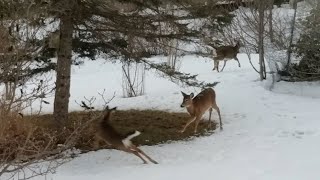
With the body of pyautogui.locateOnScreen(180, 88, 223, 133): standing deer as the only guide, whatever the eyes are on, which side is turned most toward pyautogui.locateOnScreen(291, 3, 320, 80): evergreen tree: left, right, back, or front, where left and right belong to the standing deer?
back

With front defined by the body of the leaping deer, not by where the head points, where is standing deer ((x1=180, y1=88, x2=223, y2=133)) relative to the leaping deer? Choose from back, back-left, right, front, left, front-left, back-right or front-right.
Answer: right

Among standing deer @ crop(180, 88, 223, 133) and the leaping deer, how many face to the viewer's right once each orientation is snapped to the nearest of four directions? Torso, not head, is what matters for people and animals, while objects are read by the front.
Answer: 0

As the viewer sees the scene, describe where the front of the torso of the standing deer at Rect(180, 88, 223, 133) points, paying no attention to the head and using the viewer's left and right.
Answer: facing the viewer and to the left of the viewer

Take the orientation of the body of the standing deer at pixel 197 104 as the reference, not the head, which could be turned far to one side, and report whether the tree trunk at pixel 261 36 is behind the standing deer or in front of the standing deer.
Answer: behind

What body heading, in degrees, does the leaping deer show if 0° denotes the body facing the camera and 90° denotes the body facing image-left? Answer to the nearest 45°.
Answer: approximately 135°

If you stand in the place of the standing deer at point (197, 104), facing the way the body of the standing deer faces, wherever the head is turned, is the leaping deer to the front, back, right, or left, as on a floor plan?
front
